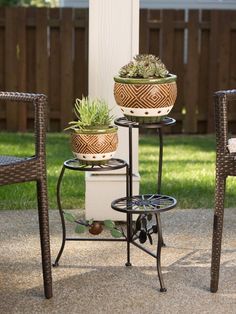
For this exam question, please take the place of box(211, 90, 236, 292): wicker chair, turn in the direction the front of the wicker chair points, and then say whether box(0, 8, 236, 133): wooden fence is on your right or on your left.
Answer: on your right

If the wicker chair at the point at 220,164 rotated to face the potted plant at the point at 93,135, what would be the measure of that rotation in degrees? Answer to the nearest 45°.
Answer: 0° — it already faces it

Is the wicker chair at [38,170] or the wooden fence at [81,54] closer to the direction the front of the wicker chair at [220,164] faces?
the wicker chair

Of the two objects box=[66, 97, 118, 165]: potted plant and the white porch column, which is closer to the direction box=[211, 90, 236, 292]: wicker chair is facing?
the potted plant

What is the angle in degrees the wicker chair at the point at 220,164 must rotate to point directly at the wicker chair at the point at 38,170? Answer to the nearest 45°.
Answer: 0° — it already faces it

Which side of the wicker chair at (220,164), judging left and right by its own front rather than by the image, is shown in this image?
left

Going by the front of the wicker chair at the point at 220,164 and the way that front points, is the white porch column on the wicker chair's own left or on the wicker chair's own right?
on the wicker chair's own right
